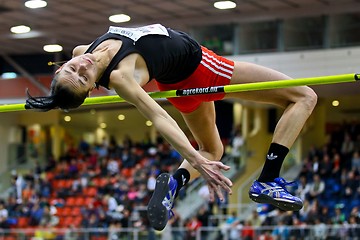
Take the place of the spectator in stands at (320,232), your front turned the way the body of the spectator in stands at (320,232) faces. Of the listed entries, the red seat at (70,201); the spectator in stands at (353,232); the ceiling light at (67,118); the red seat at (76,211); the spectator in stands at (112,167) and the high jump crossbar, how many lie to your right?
4

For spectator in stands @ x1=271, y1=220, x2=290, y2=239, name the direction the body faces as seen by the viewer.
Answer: toward the camera

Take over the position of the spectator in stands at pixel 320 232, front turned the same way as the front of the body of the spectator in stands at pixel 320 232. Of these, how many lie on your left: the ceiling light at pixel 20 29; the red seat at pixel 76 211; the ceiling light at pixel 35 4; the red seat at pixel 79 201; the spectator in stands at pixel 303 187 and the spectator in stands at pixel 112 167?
0

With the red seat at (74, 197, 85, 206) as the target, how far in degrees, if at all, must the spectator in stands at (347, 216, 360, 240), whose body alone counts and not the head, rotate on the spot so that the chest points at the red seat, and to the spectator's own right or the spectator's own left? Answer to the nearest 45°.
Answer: approximately 90° to the spectator's own right

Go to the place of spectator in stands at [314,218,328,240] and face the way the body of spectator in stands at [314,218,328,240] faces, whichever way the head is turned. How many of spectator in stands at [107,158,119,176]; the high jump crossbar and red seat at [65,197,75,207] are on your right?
2

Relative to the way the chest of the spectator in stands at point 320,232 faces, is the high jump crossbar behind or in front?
in front

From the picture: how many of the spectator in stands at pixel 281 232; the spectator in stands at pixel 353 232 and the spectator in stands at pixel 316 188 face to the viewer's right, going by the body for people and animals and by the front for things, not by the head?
0

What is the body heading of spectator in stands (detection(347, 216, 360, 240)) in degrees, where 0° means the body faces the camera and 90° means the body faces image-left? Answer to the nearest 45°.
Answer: approximately 45°

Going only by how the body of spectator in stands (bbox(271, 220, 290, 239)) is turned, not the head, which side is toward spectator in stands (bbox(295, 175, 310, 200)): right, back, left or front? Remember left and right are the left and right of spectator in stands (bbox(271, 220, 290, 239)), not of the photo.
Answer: back

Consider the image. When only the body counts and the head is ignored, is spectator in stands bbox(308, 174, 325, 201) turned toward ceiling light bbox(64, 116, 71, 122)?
no

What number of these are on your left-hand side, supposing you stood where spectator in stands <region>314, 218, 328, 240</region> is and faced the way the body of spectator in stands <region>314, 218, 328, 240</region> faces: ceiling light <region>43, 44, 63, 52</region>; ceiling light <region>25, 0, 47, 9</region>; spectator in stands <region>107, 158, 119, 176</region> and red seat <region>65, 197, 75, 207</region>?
0

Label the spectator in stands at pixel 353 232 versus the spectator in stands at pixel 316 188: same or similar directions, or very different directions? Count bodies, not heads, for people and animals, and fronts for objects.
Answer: same or similar directions

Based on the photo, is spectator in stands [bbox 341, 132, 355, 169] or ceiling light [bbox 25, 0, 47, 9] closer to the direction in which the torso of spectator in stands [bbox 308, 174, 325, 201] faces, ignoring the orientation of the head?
the ceiling light

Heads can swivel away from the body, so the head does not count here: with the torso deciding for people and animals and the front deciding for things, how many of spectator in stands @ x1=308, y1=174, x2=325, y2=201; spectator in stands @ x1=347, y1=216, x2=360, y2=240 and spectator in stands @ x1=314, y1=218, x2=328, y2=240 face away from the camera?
0

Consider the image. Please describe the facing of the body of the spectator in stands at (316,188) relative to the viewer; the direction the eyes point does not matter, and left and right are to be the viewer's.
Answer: facing the viewer and to the left of the viewer

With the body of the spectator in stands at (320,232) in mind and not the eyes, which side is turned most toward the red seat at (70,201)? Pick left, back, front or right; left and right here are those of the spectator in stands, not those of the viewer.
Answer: right

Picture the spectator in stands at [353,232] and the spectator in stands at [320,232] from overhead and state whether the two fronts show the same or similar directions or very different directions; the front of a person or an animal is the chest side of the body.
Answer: same or similar directions

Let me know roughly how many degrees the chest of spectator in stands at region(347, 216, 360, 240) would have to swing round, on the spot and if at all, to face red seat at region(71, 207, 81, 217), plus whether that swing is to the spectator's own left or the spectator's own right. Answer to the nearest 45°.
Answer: approximately 90° to the spectator's own right
